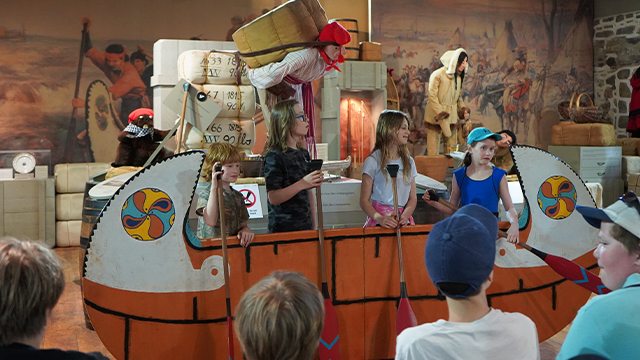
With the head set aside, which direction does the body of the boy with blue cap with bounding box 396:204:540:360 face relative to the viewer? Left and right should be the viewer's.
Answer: facing away from the viewer

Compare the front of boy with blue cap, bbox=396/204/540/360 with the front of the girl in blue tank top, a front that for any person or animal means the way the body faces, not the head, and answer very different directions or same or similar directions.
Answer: very different directions

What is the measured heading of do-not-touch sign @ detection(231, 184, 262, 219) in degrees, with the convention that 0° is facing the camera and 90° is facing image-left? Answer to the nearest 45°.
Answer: approximately 0°

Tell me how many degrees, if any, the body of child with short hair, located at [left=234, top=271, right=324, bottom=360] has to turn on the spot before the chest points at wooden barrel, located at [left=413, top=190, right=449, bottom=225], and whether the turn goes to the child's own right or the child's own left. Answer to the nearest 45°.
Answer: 0° — they already face it

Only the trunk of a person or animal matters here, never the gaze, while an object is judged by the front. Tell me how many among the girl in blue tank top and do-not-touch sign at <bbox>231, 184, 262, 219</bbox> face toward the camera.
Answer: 2

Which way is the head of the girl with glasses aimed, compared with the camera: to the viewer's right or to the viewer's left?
to the viewer's right

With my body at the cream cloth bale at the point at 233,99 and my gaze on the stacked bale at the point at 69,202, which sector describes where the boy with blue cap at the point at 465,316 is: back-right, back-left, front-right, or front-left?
back-left
